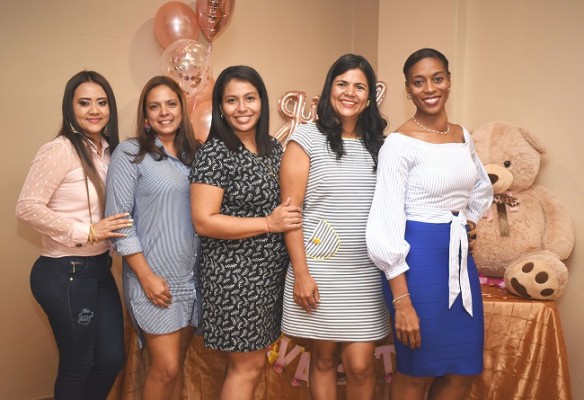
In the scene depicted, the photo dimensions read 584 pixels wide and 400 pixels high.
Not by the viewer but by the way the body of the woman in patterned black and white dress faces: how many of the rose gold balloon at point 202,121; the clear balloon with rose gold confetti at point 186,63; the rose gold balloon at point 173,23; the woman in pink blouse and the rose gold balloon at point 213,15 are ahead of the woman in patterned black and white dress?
0

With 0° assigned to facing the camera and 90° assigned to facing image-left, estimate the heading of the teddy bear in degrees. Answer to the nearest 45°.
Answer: approximately 45°

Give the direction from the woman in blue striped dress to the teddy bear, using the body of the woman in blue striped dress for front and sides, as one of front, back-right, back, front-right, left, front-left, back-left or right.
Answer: front-left

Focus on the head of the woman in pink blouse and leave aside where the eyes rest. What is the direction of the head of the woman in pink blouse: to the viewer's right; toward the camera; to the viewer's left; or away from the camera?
toward the camera

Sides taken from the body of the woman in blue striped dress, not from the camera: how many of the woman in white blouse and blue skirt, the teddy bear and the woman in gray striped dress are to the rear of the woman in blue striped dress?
0

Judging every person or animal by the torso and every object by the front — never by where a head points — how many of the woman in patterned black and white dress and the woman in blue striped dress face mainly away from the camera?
0

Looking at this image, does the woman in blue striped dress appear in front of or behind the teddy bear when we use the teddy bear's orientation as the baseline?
in front

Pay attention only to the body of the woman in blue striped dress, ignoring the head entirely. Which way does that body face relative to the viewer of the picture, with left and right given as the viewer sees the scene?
facing the viewer and to the right of the viewer

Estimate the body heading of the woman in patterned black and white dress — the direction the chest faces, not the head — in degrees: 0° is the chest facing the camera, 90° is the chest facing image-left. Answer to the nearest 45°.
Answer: approximately 315°

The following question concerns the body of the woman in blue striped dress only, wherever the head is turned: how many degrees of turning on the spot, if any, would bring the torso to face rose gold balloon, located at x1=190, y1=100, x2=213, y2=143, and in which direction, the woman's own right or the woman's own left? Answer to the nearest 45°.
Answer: approximately 135° to the woman's own left

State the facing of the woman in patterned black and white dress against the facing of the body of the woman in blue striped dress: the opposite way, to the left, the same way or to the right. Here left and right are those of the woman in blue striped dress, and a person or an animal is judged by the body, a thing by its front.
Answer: the same way

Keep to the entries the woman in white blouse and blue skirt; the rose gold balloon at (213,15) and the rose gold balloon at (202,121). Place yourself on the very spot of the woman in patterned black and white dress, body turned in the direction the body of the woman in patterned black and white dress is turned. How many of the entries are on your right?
0

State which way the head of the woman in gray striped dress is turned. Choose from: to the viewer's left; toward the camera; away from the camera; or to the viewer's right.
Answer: toward the camera

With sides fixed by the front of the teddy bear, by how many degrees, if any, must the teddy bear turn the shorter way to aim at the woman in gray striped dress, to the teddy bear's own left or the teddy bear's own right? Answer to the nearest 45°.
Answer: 0° — it already faces them

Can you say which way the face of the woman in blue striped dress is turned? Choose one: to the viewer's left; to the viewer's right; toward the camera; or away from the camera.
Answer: toward the camera
